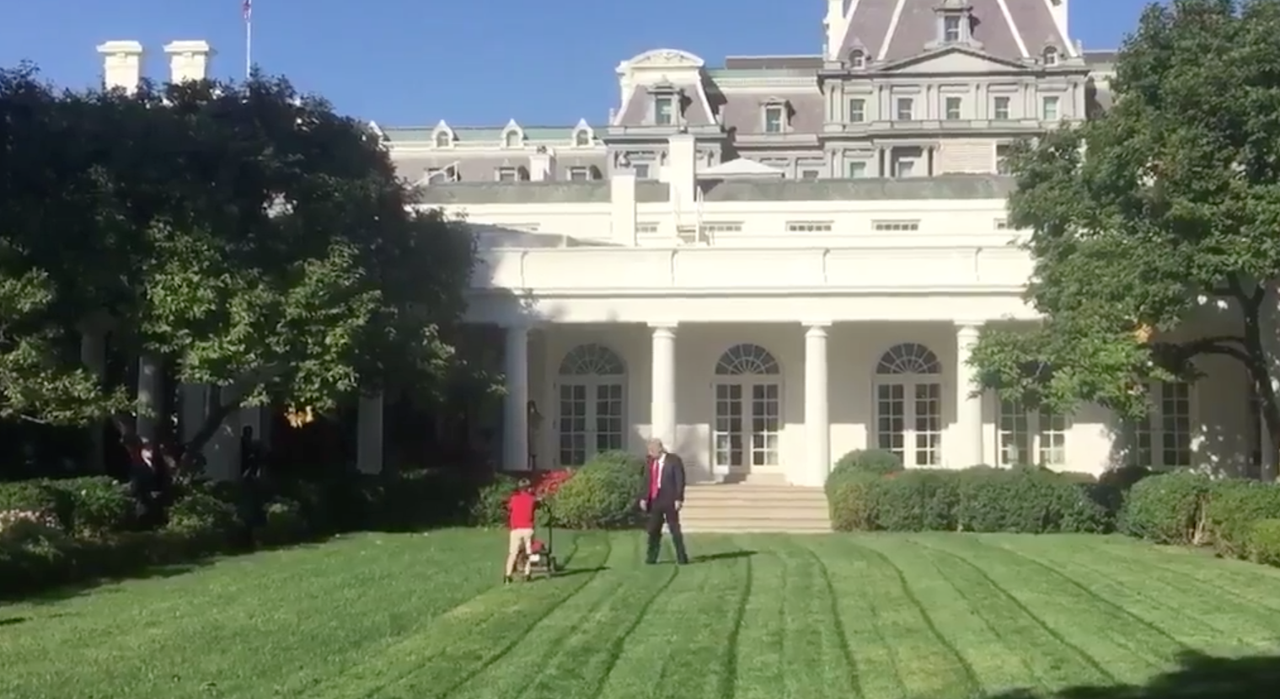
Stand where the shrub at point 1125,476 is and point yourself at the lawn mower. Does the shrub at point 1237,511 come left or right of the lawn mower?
left

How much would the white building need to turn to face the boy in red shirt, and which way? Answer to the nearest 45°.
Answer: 0° — it already faces them

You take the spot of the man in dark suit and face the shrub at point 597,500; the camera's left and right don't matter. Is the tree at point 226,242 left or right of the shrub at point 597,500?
left

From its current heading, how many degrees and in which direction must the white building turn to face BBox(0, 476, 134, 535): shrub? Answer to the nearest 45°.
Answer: approximately 45° to its right

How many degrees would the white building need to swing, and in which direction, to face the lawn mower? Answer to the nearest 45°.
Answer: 0° — it already faces it

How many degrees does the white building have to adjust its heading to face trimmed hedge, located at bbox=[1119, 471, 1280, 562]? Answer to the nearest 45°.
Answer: approximately 45° to its left

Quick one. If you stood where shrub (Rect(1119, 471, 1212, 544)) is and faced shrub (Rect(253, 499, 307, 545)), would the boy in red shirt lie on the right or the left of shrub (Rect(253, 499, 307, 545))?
left

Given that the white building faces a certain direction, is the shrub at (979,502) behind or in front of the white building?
in front

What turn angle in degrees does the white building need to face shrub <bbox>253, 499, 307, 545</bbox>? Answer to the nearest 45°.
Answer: approximately 45° to its right

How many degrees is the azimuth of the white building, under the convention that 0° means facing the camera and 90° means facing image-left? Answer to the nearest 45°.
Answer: approximately 0°
